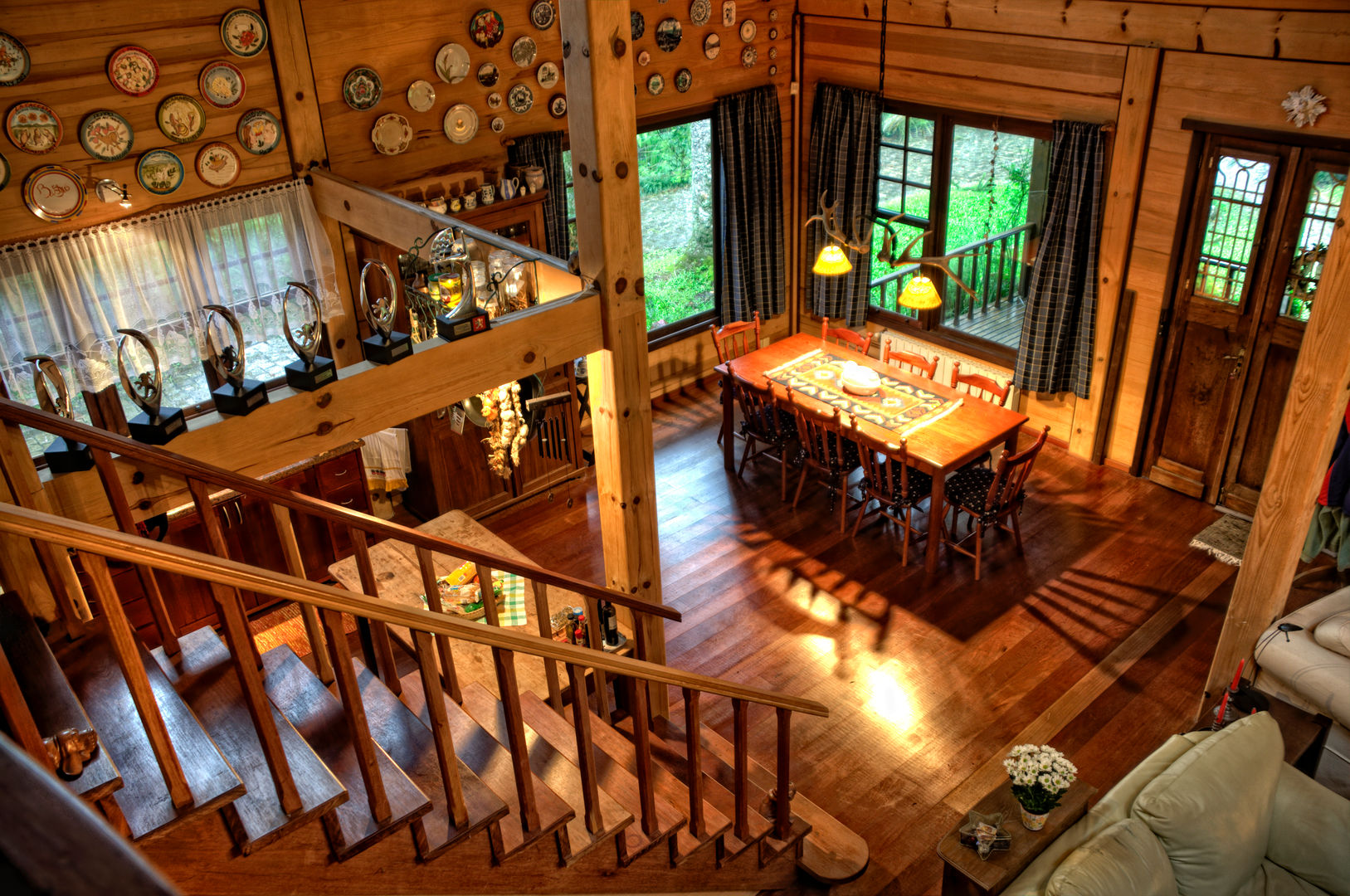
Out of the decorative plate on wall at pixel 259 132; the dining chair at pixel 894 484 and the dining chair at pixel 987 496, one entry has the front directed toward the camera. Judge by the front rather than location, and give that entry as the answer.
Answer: the decorative plate on wall

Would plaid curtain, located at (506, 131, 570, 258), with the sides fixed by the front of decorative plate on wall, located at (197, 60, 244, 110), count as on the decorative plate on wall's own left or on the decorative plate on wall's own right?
on the decorative plate on wall's own left

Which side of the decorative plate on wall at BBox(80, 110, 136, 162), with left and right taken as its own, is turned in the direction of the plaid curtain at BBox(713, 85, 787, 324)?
left

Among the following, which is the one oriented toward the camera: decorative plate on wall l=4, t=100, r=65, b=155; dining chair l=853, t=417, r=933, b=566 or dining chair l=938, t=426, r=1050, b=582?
the decorative plate on wall

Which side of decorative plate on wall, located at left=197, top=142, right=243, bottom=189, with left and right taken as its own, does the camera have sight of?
front

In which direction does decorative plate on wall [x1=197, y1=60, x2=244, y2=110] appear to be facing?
toward the camera

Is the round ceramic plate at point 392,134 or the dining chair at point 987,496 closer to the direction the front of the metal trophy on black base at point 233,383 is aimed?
the dining chair

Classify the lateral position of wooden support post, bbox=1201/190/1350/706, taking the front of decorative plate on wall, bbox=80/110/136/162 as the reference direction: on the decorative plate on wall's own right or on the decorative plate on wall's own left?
on the decorative plate on wall's own left

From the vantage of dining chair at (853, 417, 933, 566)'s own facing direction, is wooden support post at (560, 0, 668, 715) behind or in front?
behind

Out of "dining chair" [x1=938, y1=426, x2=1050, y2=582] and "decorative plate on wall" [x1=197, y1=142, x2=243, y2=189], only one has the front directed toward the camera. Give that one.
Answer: the decorative plate on wall

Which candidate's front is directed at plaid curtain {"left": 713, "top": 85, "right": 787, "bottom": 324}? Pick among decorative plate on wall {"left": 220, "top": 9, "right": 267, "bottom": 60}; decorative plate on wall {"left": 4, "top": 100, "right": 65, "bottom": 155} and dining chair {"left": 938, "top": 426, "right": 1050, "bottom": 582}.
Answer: the dining chair

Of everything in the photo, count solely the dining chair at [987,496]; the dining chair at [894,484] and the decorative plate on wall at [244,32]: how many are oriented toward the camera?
1

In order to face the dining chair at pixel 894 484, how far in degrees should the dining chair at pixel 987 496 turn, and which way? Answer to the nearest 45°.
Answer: approximately 45° to its left

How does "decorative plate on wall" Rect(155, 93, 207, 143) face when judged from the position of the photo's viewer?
facing the viewer
